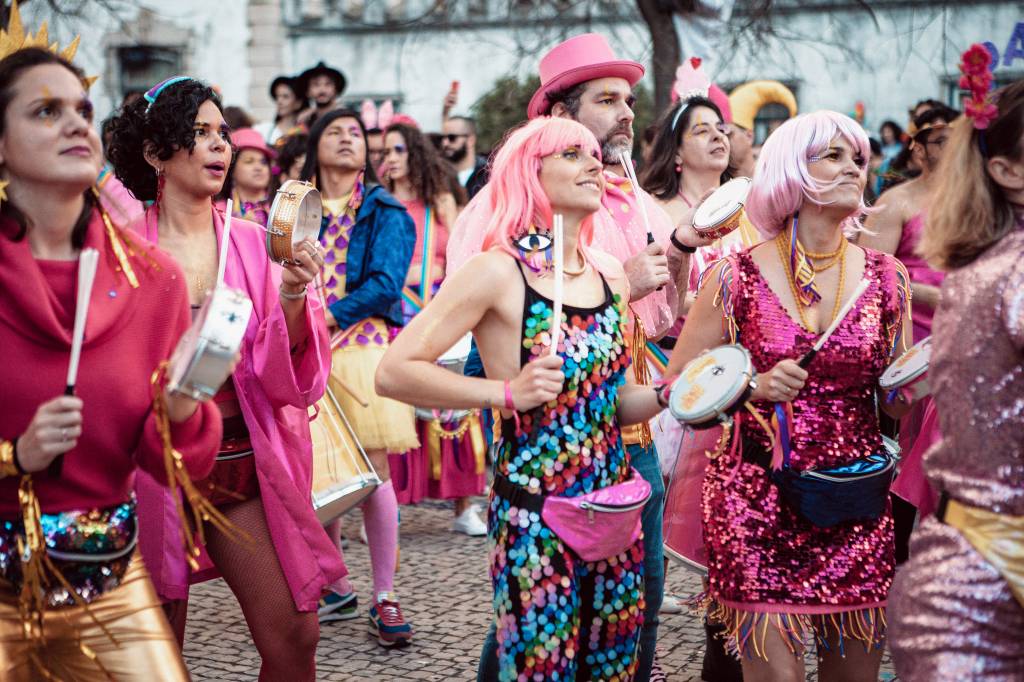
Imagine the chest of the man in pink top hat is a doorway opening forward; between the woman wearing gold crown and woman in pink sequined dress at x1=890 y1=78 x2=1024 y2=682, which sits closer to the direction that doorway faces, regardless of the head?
the woman in pink sequined dress

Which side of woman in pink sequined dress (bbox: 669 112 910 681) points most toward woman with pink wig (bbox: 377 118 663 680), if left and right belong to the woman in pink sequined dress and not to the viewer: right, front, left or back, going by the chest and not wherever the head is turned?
right

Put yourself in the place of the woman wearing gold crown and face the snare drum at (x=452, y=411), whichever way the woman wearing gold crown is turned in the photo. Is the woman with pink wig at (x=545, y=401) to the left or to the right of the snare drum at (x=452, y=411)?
right

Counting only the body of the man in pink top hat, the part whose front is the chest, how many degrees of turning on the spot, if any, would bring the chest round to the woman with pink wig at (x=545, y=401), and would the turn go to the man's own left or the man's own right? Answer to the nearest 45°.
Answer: approximately 45° to the man's own right

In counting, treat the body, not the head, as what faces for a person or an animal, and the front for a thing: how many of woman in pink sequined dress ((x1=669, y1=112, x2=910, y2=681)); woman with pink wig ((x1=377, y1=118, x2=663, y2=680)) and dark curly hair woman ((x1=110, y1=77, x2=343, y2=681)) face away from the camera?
0

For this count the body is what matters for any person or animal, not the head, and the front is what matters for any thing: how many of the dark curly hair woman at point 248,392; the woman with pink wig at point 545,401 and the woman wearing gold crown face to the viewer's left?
0

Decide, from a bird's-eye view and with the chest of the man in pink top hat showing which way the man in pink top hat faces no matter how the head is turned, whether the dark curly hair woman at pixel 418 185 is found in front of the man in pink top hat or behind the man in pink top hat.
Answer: behind

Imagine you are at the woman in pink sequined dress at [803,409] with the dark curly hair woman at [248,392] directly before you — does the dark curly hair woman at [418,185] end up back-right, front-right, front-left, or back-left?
front-right

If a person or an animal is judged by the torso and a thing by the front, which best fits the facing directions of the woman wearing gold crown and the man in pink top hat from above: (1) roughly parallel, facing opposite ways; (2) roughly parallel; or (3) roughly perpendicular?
roughly parallel

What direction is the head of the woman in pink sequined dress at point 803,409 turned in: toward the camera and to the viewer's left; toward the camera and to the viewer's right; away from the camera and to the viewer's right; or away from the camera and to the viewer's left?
toward the camera and to the viewer's right

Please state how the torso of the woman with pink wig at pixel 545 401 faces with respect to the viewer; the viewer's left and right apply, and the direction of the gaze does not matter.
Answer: facing the viewer and to the right of the viewer

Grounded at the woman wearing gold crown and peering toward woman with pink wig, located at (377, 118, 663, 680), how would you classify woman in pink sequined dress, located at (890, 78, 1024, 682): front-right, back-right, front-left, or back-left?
front-right

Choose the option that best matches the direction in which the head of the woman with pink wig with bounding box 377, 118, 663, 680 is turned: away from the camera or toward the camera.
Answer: toward the camera

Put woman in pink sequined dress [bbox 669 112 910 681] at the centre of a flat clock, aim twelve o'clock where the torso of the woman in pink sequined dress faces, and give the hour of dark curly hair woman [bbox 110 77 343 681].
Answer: The dark curly hair woman is roughly at 4 o'clock from the woman in pink sequined dress.

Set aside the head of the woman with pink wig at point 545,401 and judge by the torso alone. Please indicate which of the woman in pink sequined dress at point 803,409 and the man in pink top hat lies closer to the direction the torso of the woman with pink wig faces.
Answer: the woman in pink sequined dress

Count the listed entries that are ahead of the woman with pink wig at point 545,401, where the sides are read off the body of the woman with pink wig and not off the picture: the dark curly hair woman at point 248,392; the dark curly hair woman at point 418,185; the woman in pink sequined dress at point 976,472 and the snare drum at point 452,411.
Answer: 1

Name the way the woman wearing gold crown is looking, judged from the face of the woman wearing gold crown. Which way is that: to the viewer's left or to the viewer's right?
to the viewer's right
